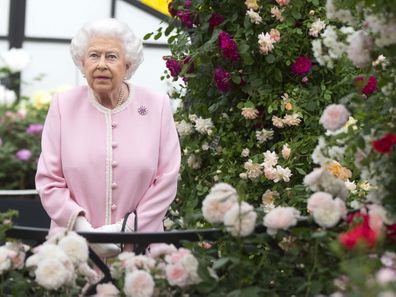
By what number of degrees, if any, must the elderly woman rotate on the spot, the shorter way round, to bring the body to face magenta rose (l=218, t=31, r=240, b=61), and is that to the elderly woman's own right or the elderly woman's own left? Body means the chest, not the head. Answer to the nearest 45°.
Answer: approximately 135° to the elderly woman's own left

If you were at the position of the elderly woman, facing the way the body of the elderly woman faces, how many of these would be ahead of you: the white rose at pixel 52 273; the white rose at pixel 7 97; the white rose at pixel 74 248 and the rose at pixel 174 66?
2

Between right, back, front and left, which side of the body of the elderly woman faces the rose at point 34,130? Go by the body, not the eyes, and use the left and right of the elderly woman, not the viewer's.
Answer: back

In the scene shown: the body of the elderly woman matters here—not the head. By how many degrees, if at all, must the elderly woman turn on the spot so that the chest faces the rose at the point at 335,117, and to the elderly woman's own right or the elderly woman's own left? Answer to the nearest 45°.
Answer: approximately 45° to the elderly woman's own left

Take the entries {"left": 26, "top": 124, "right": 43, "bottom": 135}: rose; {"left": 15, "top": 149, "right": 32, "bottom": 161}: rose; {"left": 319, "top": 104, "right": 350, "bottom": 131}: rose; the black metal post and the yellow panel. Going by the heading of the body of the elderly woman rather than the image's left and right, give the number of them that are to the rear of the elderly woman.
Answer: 4

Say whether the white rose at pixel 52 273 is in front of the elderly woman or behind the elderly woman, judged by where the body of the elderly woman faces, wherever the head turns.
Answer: in front

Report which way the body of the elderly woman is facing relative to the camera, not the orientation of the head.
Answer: toward the camera

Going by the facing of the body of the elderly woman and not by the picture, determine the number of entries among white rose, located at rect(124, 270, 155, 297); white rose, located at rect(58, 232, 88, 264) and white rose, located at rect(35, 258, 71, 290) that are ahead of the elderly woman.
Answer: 3

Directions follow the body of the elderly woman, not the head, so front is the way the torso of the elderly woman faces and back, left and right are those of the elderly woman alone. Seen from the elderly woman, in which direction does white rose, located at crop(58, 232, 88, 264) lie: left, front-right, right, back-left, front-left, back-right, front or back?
front
